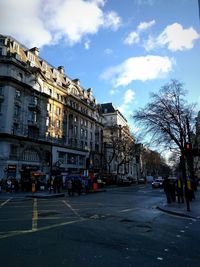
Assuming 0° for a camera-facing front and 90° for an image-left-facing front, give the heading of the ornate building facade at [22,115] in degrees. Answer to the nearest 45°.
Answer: approximately 315°
